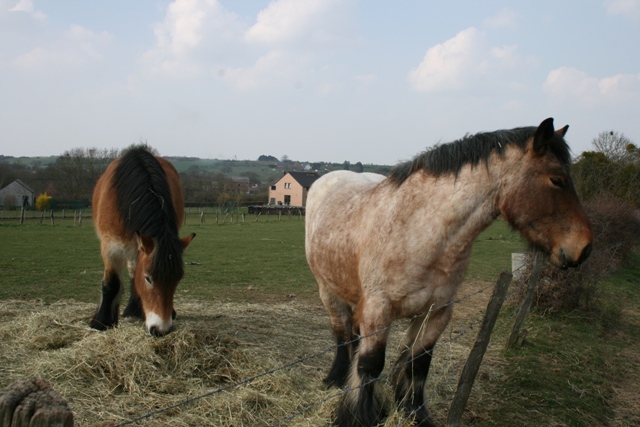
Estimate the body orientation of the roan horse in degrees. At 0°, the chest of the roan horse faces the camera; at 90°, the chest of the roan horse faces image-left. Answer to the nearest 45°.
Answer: approximately 315°

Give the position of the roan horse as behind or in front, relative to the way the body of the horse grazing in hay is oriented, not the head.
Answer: in front

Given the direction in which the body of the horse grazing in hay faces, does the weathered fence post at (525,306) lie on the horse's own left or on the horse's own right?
on the horse's own left

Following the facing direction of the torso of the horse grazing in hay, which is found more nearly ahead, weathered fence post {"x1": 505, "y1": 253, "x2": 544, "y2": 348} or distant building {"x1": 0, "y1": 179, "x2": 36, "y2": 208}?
the weathered fence post

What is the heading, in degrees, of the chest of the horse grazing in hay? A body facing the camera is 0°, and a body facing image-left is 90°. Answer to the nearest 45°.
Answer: approximately 0°

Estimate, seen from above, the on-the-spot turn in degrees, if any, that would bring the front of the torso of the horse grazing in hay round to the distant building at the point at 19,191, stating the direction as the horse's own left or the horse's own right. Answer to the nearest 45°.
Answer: approximately 180°

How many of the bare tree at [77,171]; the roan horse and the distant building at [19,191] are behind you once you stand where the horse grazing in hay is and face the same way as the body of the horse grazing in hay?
2

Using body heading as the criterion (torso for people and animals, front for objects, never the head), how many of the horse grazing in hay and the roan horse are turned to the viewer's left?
0
